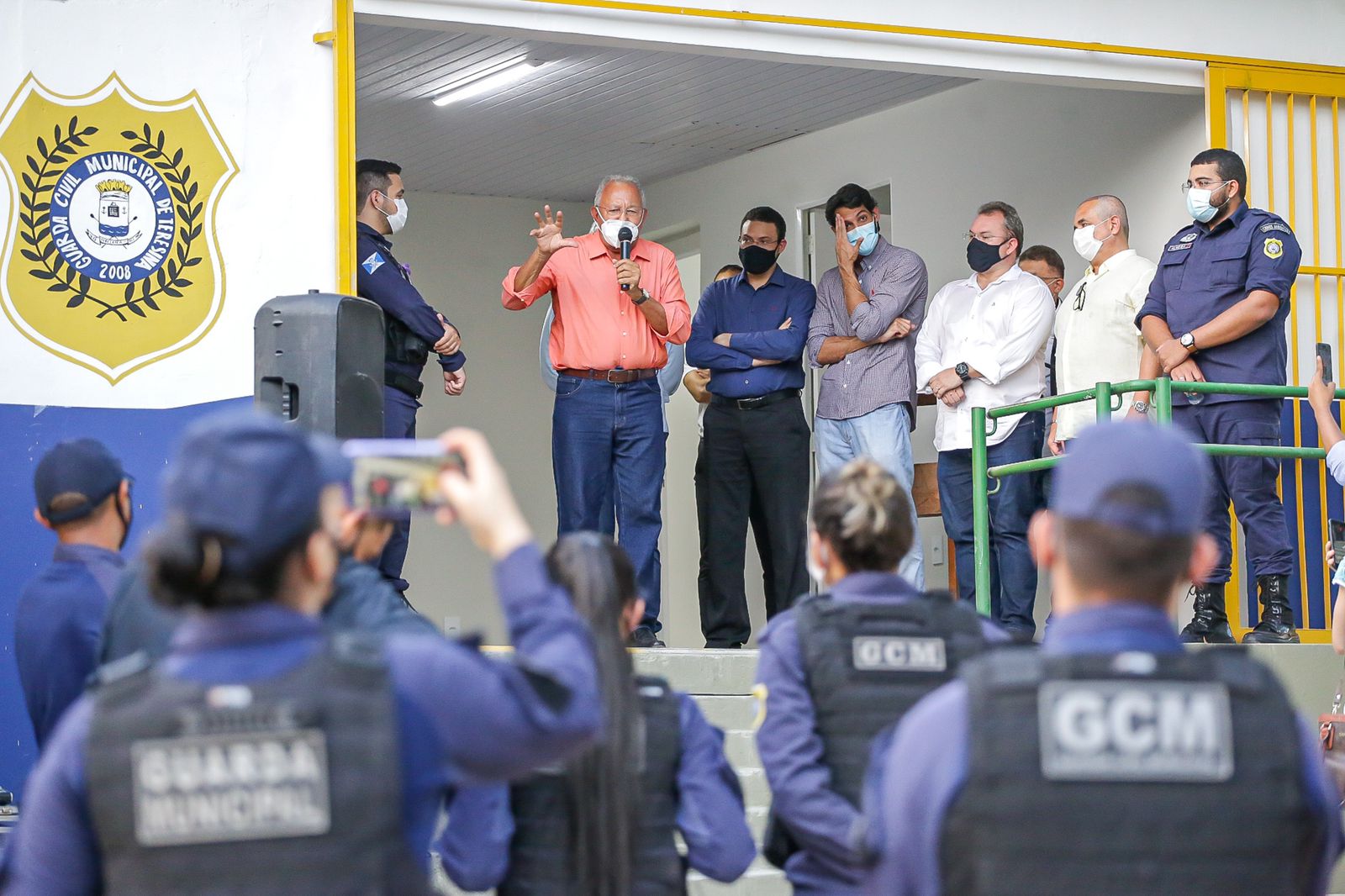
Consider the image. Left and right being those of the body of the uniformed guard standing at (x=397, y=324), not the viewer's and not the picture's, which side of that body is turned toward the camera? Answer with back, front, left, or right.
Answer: right

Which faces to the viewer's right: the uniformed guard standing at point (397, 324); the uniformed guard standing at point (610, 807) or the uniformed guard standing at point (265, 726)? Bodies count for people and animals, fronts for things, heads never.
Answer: the uniformed guard standing at point (397, 324)

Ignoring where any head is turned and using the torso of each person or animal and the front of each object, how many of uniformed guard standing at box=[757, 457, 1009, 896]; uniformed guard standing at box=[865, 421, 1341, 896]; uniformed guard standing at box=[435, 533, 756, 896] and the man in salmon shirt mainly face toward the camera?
1

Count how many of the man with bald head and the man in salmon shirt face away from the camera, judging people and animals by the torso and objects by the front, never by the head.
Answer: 0

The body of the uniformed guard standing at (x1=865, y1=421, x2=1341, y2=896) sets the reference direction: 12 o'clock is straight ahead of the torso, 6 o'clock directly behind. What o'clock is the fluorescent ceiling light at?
The fluorescent ceiling light is roughly at 11 o'clock from the uniformed guard standing.

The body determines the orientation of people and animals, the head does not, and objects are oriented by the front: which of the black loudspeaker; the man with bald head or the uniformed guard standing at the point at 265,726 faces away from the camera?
the uniformed guard standing

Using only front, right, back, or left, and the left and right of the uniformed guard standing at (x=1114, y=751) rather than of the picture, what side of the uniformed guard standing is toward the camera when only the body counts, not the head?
back

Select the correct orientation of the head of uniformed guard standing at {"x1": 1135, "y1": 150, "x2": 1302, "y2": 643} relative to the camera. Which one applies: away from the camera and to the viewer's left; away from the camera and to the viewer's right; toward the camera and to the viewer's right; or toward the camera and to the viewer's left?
toward the camera and to the viewer's left

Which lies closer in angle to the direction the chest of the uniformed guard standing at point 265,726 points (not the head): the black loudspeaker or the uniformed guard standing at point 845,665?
the black loudspeaker

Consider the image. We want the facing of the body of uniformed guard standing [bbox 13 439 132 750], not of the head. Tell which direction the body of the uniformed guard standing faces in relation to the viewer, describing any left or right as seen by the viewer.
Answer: facing away from the viewer and to the right of the viewer

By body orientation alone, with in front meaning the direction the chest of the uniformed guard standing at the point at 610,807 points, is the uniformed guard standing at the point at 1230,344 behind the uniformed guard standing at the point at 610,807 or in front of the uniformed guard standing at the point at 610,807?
in front

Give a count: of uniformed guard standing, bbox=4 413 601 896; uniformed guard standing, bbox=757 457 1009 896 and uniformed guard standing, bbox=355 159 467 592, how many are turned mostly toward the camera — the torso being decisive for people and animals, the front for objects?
0

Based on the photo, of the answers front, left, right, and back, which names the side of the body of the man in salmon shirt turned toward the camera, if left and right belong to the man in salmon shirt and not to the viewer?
front

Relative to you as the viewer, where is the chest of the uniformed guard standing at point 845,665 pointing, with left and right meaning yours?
facing away from the viewer and to the left of the viewer

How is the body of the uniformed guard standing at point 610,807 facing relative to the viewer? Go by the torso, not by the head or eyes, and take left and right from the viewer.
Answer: facing away from the viewer

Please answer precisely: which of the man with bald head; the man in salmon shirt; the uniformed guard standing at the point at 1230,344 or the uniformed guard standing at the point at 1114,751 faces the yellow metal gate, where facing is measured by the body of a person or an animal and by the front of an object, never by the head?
the uniformed guard standing at the point at 1114,751

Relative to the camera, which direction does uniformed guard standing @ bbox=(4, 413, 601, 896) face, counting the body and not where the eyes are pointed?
away from the camera

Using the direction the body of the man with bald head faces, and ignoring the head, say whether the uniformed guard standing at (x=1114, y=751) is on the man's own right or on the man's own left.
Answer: on the man's own left

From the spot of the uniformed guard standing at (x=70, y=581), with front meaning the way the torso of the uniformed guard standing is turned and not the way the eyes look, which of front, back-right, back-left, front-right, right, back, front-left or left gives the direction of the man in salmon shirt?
front
